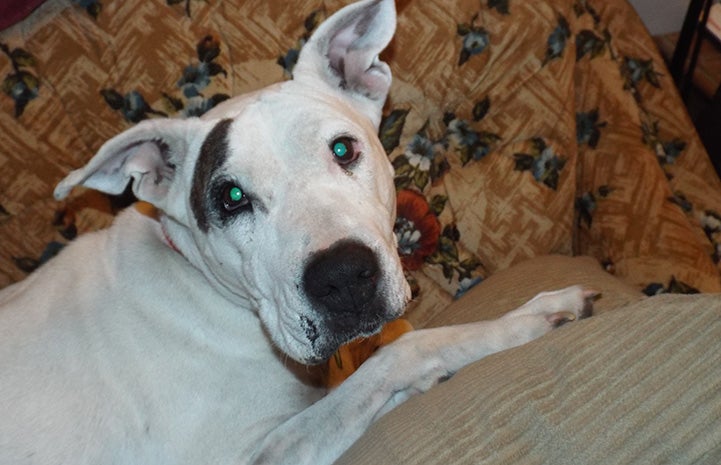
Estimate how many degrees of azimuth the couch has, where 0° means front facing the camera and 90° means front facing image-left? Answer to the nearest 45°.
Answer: approximately 0°
